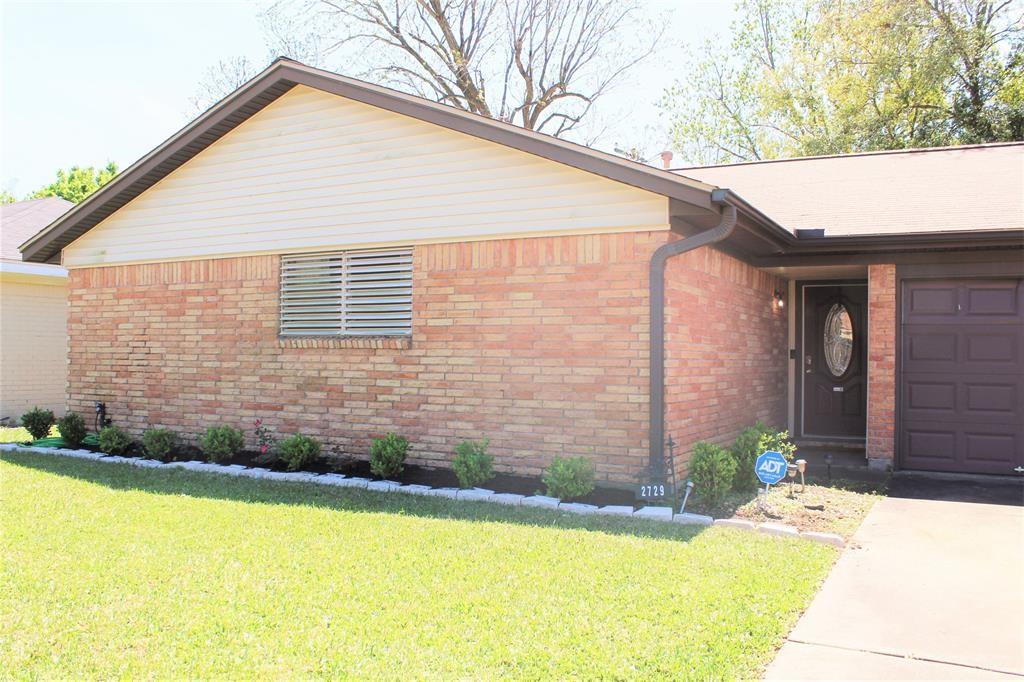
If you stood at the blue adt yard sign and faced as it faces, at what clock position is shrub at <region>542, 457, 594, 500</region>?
The shrub is roughly at 3 o'clock from the blue adt yard sign.

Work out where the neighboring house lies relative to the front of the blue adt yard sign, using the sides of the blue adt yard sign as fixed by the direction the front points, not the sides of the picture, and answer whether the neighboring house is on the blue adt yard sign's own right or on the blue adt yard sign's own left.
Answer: on the blue adt yard sign's own right

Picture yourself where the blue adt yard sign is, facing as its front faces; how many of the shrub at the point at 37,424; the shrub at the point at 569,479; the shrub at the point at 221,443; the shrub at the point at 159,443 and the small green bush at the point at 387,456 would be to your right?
5

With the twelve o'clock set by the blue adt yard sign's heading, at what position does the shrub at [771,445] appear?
The shrub is roughly at 6 o'clock from the blue adt yard sign.

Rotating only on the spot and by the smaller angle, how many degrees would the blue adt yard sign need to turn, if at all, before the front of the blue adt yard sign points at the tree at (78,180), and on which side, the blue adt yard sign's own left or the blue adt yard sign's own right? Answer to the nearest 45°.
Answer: approximately 135° to the blue adt yard sign's own right

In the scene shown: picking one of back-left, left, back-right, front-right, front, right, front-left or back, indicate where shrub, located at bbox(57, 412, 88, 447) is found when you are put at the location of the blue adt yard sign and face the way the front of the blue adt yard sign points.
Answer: right

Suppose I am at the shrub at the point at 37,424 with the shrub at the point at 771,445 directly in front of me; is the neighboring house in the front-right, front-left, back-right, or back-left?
back-left

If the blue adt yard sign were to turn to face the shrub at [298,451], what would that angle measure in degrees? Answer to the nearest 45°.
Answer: approximately 90° to its right

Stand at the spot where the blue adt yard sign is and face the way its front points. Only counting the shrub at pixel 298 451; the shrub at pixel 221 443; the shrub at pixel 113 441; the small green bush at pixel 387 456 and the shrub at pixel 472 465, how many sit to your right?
5

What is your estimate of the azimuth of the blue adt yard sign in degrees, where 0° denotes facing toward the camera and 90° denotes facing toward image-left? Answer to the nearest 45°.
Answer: approximately 0°

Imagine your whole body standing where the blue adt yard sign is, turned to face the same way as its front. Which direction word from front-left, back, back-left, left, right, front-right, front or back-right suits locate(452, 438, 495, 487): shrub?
right

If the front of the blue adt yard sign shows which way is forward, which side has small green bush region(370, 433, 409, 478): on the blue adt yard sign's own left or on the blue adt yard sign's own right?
on the blue adt yard sign's own right

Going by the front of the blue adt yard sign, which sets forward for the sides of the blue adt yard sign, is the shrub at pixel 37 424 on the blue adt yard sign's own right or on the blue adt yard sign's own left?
on the blue adt yard sign's own right
